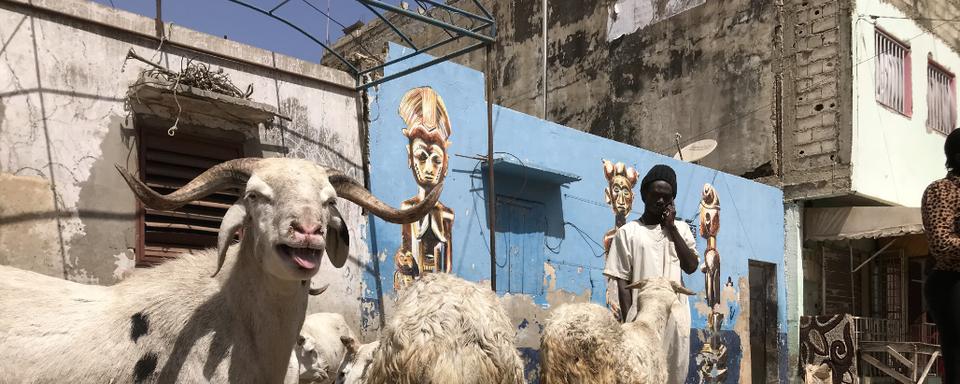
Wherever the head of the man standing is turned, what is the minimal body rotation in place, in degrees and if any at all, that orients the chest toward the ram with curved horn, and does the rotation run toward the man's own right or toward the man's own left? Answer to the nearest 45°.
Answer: approximately 45° to the man's own right

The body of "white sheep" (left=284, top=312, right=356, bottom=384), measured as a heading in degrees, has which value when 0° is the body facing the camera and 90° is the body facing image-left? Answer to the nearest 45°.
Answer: approximately 45°

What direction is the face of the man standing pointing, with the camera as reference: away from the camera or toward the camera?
toward the camera

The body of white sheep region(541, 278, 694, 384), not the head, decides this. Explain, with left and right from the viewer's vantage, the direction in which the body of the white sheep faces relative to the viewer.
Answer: facing away from the viewer and to the right of the viewer

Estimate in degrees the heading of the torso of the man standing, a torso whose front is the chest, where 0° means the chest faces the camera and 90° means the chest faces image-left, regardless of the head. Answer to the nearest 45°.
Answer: approximately 0°

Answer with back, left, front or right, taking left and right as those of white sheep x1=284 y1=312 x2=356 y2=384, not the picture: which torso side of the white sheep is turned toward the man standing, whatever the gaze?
left

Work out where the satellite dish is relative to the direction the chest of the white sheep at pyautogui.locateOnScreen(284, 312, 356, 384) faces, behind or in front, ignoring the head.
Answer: behind

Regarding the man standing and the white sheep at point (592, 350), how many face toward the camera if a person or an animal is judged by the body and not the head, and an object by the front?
1

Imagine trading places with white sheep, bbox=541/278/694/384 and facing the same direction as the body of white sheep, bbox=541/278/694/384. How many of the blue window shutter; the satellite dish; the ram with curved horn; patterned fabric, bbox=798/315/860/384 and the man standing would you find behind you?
1

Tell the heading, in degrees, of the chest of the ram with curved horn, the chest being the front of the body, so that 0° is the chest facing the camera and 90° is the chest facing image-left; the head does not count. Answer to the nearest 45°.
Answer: approximately 315°

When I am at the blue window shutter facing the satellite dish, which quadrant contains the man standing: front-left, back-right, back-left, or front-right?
back-right

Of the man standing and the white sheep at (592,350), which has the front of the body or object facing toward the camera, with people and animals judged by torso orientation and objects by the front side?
the man standing
